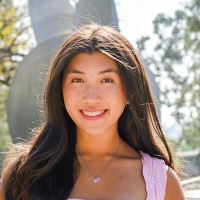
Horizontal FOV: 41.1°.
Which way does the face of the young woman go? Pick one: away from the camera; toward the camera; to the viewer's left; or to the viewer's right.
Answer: toward the camera

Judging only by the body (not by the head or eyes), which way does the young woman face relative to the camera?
toward the camera

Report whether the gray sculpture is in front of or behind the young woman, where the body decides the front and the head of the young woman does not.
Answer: behind
